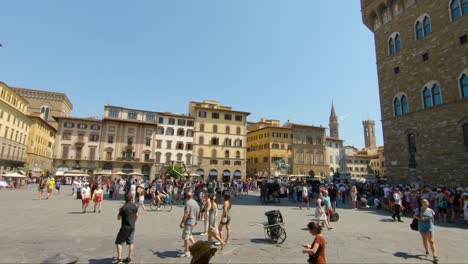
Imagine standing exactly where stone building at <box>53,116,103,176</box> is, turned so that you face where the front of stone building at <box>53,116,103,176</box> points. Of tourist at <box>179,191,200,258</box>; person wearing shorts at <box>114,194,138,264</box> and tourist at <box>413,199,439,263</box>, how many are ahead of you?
3

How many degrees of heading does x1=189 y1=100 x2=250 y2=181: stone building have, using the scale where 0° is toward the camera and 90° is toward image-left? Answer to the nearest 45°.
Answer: approximately 0°

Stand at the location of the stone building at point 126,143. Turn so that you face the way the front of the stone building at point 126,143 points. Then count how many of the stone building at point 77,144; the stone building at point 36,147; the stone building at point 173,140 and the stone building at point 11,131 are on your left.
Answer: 1

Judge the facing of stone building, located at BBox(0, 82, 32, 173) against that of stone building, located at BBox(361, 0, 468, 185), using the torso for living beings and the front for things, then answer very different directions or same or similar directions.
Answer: very different directions

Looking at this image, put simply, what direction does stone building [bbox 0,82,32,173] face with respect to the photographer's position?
facing the viewer and to the right of the viewer

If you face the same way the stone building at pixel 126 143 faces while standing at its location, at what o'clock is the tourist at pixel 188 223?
The tourist is roughly at 12 o'clock from the stone building.

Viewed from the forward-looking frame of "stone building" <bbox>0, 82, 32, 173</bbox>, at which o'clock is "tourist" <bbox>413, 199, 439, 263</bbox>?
The tourist is roughly at 1 o'clock from the stone building.

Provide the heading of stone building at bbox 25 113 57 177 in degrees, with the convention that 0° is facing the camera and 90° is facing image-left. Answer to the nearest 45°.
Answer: approximately 315°

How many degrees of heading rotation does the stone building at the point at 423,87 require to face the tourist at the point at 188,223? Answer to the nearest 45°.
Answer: approximately 45° to its left

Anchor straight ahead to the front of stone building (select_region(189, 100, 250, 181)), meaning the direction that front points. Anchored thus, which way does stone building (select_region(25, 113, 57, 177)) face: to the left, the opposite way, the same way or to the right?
to the left

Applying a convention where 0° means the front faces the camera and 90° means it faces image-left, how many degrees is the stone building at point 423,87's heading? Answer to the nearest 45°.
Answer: approximately 45°

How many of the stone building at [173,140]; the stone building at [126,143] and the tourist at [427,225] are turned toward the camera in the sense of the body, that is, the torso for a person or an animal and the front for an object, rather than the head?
3
